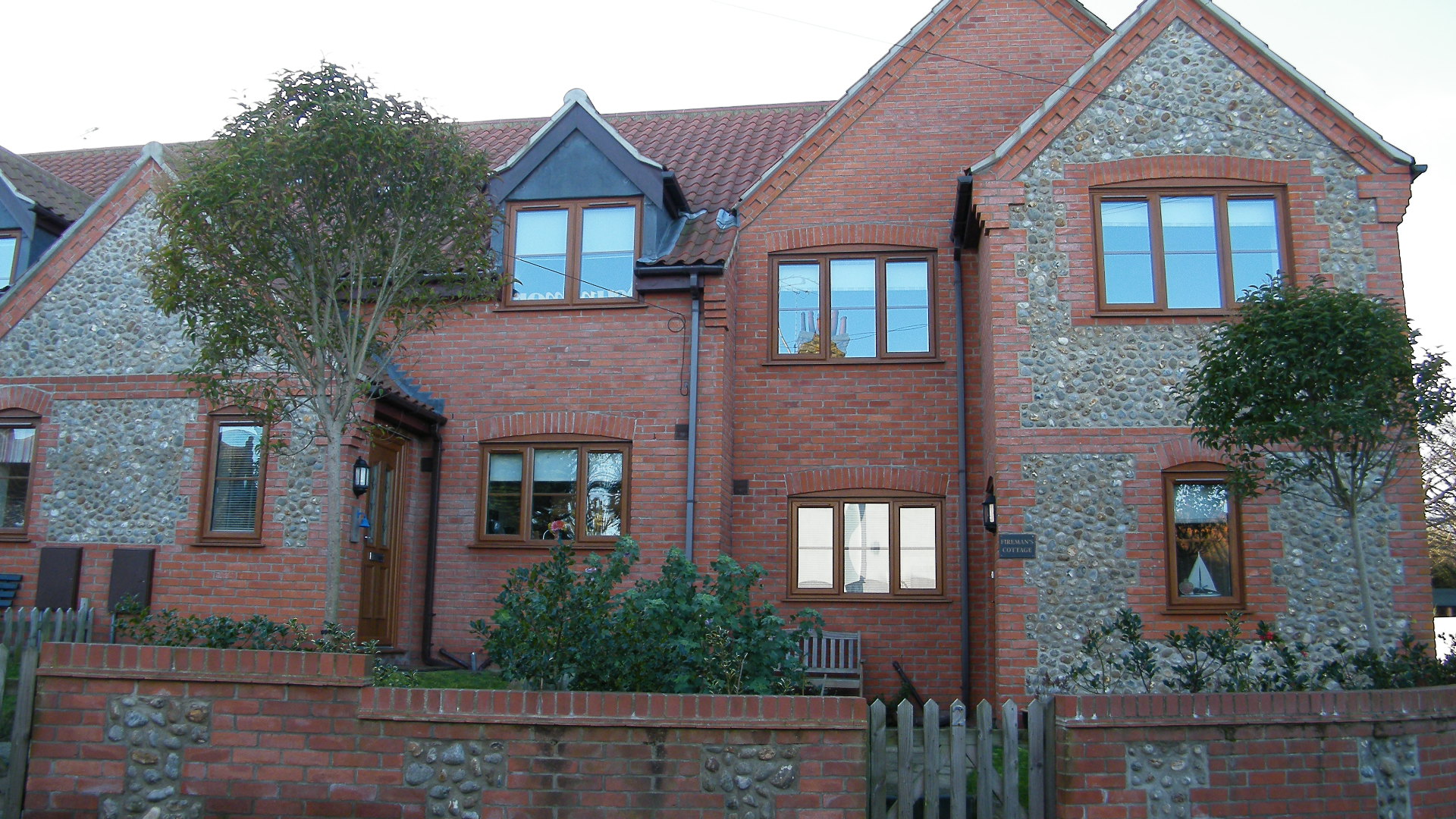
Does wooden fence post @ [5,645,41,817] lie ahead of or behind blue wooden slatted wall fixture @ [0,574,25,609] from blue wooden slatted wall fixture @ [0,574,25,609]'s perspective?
ahead

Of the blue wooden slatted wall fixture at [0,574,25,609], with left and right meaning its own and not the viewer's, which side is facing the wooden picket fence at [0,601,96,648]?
front

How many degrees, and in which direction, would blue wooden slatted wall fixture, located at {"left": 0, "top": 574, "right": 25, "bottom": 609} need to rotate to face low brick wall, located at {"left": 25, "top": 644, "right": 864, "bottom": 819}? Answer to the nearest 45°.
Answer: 0° — it already faces it

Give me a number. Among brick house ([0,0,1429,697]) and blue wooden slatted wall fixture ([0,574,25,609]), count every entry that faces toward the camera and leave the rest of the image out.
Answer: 2

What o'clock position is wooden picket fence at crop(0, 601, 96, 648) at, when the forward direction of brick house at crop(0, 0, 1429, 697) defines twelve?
The wooden picket fence is roughly at 3 o'clock from the brick house.

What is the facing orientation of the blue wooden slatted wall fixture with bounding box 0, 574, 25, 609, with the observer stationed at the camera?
facing the viewer

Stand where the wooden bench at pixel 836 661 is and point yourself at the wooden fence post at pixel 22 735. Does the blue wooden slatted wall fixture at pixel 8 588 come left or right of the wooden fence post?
right

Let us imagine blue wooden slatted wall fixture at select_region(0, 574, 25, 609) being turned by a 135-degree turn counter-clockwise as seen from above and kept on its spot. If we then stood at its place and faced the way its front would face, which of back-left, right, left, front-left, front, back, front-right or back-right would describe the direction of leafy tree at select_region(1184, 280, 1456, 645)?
right

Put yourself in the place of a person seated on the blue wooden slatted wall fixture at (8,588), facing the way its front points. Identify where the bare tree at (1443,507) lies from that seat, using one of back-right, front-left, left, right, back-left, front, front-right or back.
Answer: left

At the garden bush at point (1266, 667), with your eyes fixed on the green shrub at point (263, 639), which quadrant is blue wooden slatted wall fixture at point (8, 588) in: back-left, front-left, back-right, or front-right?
front-right

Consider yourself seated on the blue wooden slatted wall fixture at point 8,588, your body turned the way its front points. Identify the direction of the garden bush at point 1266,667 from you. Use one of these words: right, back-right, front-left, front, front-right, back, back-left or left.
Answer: front-left

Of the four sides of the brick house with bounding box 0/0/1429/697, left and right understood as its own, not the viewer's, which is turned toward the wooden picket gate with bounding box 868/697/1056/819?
front

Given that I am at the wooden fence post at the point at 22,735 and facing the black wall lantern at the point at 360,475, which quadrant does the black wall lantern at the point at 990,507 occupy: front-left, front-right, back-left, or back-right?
front-right
